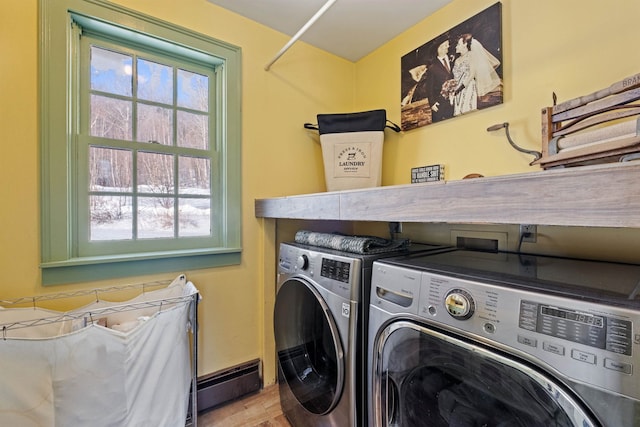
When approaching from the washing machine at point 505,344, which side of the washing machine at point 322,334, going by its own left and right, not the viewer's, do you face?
left

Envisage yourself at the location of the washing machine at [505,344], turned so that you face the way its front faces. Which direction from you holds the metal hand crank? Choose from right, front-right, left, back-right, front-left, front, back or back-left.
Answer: back-right

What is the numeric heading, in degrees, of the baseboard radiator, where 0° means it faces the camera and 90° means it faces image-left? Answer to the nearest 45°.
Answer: approximately 315°

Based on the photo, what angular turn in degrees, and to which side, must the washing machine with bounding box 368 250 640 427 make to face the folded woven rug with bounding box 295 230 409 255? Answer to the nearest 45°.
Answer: approximately 90° to its right

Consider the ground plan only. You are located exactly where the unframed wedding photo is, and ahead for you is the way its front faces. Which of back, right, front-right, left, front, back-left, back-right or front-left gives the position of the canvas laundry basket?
front-right

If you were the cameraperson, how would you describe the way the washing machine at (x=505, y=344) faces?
facing the viewer and to the left of the viewer

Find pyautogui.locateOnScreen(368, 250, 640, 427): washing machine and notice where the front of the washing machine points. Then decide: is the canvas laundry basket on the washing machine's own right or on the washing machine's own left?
on the washing machine's own right

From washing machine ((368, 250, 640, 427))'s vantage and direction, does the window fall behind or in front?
in front
